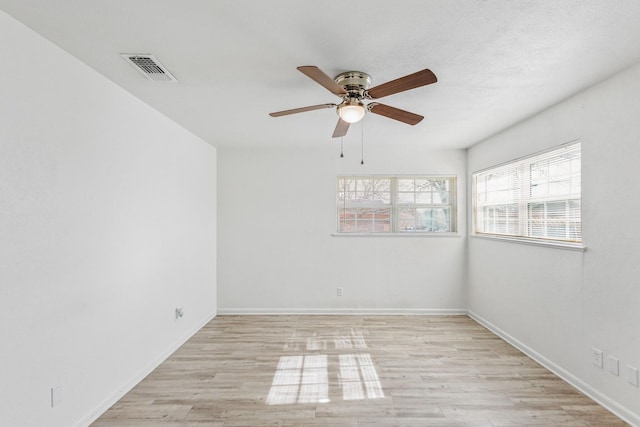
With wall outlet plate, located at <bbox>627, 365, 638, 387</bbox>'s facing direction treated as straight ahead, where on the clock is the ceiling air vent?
The ceiling air vent is roughly at 12 o'clock from the wall outlet plate.

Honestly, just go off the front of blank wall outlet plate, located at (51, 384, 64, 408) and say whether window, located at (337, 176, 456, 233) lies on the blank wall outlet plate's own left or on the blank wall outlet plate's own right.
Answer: on the blank wall outlet plate's own left

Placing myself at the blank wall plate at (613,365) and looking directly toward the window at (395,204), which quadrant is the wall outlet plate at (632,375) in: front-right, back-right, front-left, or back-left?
back-left

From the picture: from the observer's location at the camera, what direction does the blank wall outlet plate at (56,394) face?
facing the viewer and to the right of the viewer

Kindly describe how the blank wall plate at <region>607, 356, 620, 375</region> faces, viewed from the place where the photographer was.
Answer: facing the viewer and to the left of the viewer

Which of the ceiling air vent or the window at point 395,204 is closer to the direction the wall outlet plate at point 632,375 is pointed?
the ceiling air vent

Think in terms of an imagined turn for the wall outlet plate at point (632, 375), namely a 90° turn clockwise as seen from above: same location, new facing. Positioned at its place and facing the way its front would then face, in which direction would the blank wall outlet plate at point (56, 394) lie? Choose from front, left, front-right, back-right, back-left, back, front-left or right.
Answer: left

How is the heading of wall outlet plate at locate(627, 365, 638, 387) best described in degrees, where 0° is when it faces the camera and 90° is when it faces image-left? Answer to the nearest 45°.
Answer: approximately 45°

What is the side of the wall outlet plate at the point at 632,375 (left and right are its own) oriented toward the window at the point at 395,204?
right

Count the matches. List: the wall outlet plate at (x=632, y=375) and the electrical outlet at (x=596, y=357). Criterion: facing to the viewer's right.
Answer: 0

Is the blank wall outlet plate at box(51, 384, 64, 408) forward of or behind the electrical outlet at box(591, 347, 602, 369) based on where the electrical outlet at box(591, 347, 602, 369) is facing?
forward
